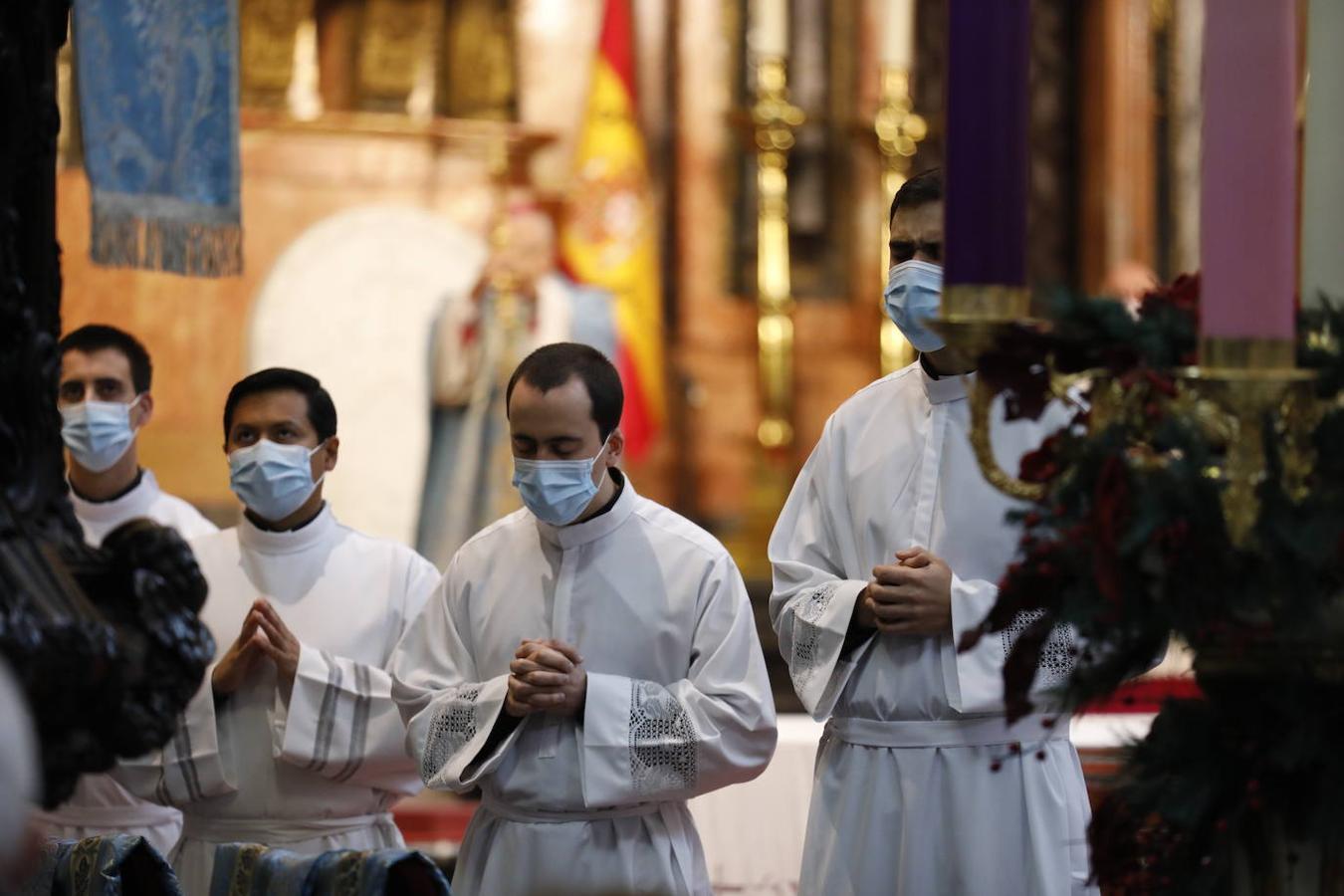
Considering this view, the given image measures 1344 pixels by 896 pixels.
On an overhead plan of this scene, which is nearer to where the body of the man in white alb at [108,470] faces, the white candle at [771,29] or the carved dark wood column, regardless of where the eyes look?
the carved dark wood column

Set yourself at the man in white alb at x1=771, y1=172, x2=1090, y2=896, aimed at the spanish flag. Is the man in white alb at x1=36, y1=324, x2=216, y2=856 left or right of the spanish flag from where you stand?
left

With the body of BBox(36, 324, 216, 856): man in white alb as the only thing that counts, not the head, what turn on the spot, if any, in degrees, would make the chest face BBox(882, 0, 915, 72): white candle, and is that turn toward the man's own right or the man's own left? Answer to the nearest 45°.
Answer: approximately 180°

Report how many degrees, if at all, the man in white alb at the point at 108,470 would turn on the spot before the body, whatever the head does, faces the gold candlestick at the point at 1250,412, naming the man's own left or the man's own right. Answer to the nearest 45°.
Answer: approximately 45° to the man's own left

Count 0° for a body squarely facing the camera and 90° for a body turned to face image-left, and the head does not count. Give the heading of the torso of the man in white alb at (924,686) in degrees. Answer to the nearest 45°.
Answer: approximately 0°

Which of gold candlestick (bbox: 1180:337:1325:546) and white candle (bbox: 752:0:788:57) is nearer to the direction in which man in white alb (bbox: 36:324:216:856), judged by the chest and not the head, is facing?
the gold candlestick

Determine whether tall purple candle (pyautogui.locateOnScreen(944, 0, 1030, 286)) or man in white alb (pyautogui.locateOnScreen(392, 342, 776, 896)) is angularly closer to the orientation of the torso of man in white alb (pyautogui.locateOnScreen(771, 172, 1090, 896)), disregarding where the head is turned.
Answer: the tall purple candle

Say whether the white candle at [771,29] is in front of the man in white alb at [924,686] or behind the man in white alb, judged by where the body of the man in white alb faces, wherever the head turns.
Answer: behind

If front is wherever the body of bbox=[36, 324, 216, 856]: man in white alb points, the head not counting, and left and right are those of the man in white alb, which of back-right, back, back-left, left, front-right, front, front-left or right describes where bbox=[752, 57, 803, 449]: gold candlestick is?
back

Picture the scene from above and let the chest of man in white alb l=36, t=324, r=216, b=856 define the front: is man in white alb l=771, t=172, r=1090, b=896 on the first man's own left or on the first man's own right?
on the first man's own left

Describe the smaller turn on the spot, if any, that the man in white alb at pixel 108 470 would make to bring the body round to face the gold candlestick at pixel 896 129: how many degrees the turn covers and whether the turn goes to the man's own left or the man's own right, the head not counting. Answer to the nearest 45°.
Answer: approximately 180°

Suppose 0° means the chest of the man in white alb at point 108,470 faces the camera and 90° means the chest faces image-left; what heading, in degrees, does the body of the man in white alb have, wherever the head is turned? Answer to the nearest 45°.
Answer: approximately 45°
